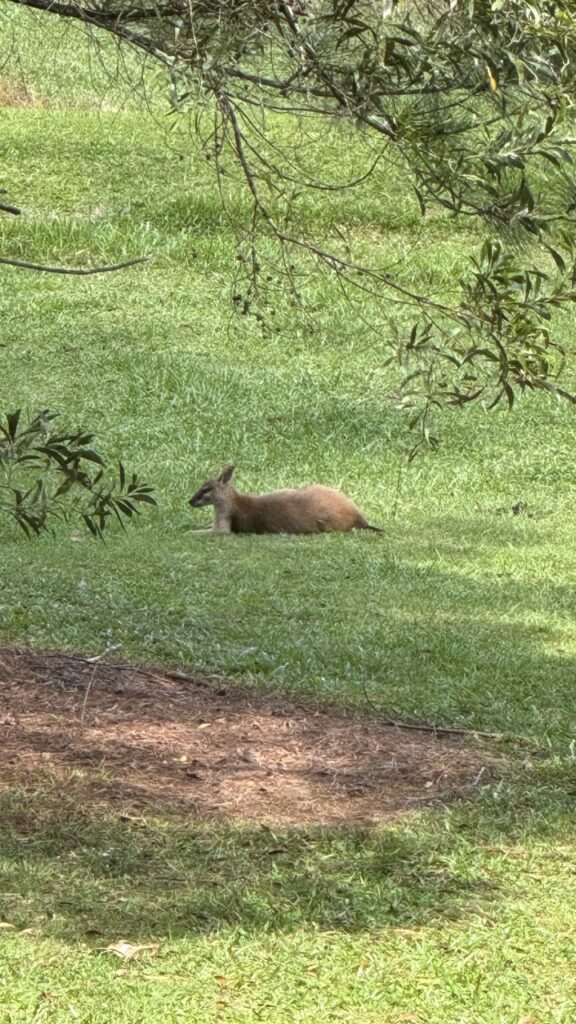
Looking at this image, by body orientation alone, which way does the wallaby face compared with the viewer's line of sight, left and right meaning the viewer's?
facing to the left of the viewer
